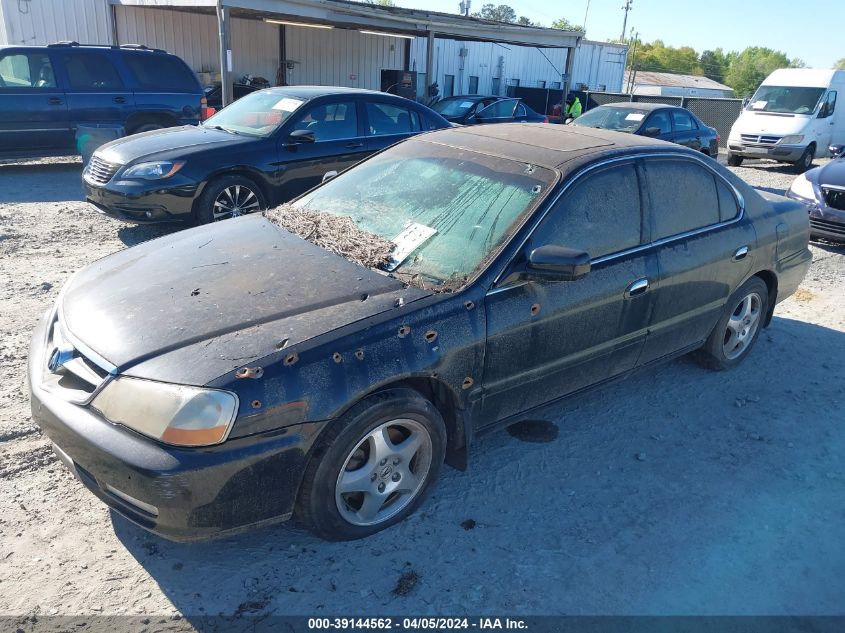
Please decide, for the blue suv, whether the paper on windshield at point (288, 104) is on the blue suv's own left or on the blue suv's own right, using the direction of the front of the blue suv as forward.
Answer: on the blue suv's own left

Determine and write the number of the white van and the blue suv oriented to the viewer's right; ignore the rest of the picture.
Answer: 0

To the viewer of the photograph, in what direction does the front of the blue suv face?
facing to the left of the viewer

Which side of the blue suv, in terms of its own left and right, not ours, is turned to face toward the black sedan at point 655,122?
back

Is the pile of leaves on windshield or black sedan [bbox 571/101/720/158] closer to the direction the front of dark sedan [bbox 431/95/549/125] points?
the pile of leaves on windshield

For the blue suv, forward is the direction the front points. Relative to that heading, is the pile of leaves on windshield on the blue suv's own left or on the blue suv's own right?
on the blue suv's own left

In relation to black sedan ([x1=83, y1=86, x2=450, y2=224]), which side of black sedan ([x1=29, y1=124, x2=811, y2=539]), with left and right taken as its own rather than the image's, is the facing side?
right
